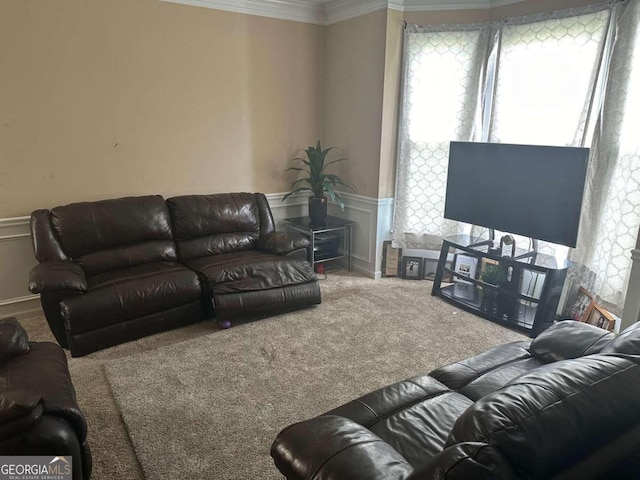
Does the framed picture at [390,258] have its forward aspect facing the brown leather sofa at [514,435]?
yes

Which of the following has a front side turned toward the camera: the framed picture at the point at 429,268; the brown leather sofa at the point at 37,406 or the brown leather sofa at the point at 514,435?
the framed picture

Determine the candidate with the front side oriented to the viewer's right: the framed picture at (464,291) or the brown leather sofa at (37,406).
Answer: the brown leather sofa

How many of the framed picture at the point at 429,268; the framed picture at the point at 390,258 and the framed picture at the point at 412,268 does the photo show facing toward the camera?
3

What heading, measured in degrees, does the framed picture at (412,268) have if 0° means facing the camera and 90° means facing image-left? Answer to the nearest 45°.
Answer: approximately 0°

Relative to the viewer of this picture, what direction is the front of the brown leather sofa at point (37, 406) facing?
facing to the right of the viewer

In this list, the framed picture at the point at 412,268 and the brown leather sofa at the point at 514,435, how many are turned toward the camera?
1

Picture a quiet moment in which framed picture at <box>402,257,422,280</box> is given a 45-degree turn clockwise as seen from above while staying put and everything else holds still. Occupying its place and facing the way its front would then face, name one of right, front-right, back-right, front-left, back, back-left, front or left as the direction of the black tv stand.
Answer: left

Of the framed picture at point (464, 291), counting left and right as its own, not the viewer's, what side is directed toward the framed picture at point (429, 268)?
right

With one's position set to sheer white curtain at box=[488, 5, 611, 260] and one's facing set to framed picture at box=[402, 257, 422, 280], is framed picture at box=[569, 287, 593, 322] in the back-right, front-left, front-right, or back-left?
back-left

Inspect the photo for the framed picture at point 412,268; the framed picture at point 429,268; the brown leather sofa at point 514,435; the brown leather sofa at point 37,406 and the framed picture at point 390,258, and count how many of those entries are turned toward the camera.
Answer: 3

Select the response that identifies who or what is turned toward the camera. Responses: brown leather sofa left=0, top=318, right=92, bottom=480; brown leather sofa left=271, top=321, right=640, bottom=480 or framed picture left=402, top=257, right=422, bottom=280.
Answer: the framed picture

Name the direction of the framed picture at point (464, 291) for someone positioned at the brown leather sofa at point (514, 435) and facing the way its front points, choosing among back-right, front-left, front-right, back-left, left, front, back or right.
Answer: front-right

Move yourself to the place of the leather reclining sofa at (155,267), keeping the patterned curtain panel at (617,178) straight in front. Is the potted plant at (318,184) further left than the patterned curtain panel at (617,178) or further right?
left
